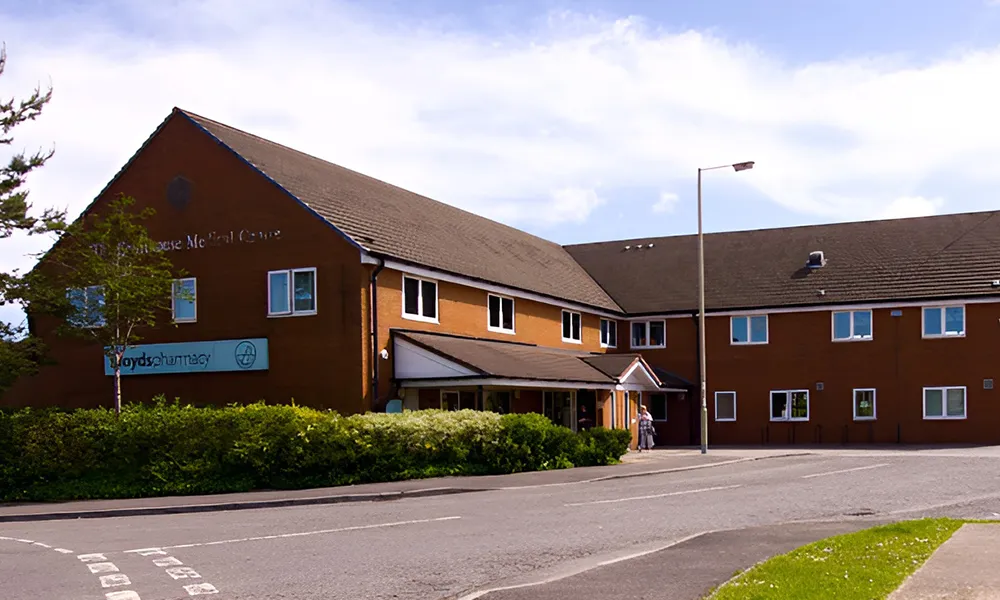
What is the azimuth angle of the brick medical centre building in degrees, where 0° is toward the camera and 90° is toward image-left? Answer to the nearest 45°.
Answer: approximately 315°

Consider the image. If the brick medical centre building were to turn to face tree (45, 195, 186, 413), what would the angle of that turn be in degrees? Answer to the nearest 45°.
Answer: approximately 90° to its right
